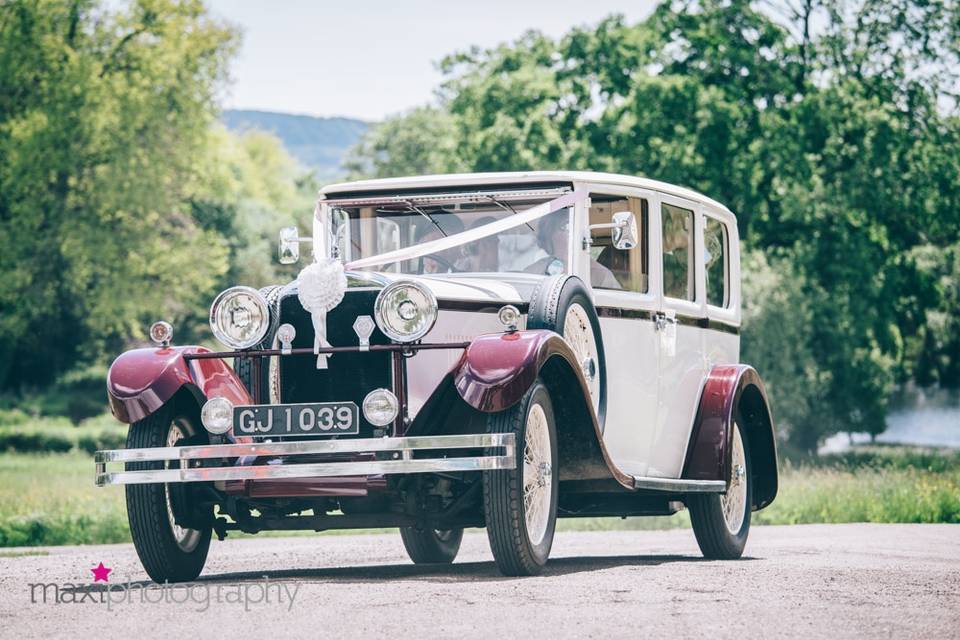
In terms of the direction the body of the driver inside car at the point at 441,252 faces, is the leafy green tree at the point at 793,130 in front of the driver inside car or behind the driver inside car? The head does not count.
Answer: behind

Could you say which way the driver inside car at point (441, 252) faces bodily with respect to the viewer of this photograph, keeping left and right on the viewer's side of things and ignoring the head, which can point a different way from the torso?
facing the viewer and to the left of the viewer

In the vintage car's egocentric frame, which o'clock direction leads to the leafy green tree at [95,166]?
The leafy green tree is roughly at 4 o'clock from the vintage car.

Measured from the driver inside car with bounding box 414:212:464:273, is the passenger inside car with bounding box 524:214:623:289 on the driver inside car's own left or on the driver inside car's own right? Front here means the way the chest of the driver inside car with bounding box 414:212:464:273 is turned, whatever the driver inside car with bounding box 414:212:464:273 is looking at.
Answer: on the driver inside car's own left

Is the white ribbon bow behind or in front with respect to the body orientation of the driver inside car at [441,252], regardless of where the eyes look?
in front

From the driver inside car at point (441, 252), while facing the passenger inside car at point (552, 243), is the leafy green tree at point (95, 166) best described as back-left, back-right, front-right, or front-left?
back-left

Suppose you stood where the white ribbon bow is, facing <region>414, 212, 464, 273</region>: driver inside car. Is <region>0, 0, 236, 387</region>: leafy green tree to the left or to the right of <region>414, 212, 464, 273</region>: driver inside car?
left
